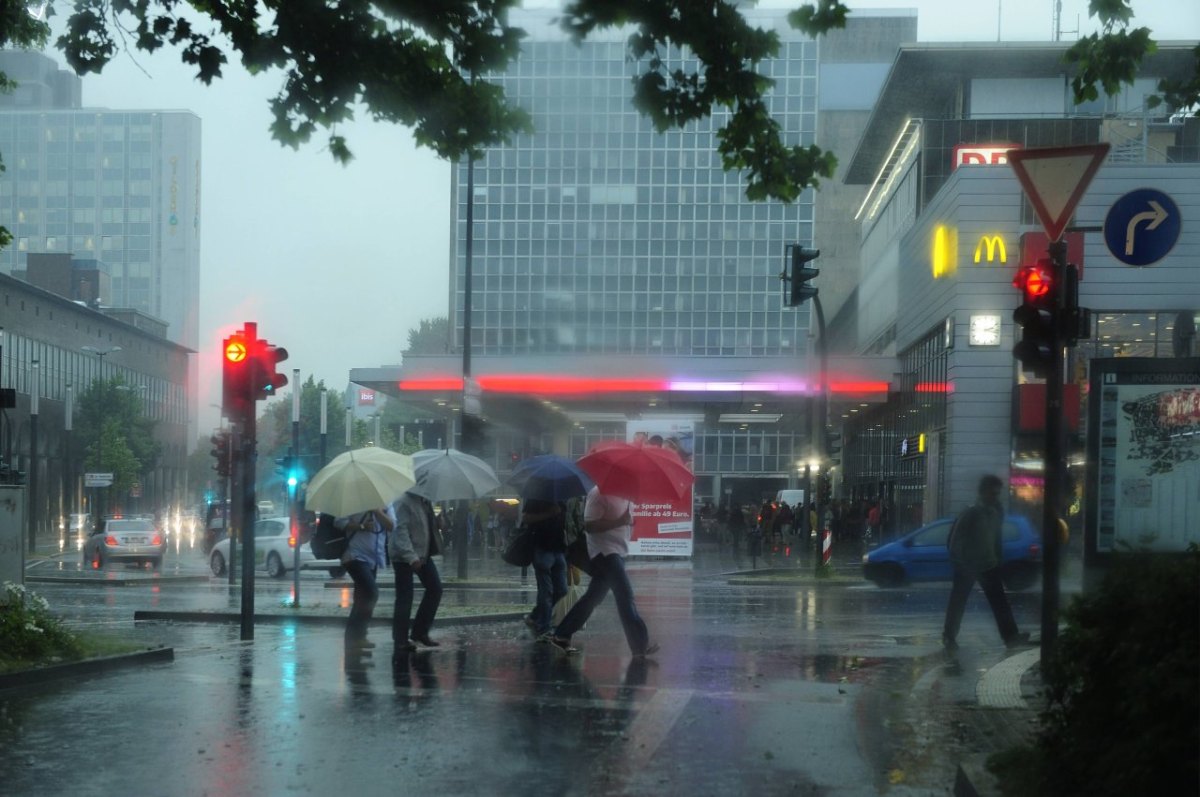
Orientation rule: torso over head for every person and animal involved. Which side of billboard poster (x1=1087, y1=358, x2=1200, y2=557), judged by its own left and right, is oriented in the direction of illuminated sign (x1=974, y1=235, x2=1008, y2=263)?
back

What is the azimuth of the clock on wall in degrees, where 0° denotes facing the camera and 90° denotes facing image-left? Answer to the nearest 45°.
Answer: approximately 0°

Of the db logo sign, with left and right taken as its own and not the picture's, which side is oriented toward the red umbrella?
front

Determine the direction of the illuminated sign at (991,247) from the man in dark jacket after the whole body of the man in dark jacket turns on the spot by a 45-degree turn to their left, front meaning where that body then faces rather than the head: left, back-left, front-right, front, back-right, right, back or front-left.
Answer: front-left

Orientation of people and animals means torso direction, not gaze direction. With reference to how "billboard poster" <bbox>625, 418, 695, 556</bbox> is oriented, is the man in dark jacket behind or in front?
in front

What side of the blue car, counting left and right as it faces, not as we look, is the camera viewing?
left

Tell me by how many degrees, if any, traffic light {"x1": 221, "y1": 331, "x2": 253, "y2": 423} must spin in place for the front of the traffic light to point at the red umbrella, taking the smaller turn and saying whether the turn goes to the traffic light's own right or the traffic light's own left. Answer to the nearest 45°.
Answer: approximately 45° to the traffic light's own left

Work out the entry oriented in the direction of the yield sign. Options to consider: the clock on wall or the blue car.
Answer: the clock on wall

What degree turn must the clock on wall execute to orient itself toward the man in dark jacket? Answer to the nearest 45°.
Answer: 0° — it already faces them
